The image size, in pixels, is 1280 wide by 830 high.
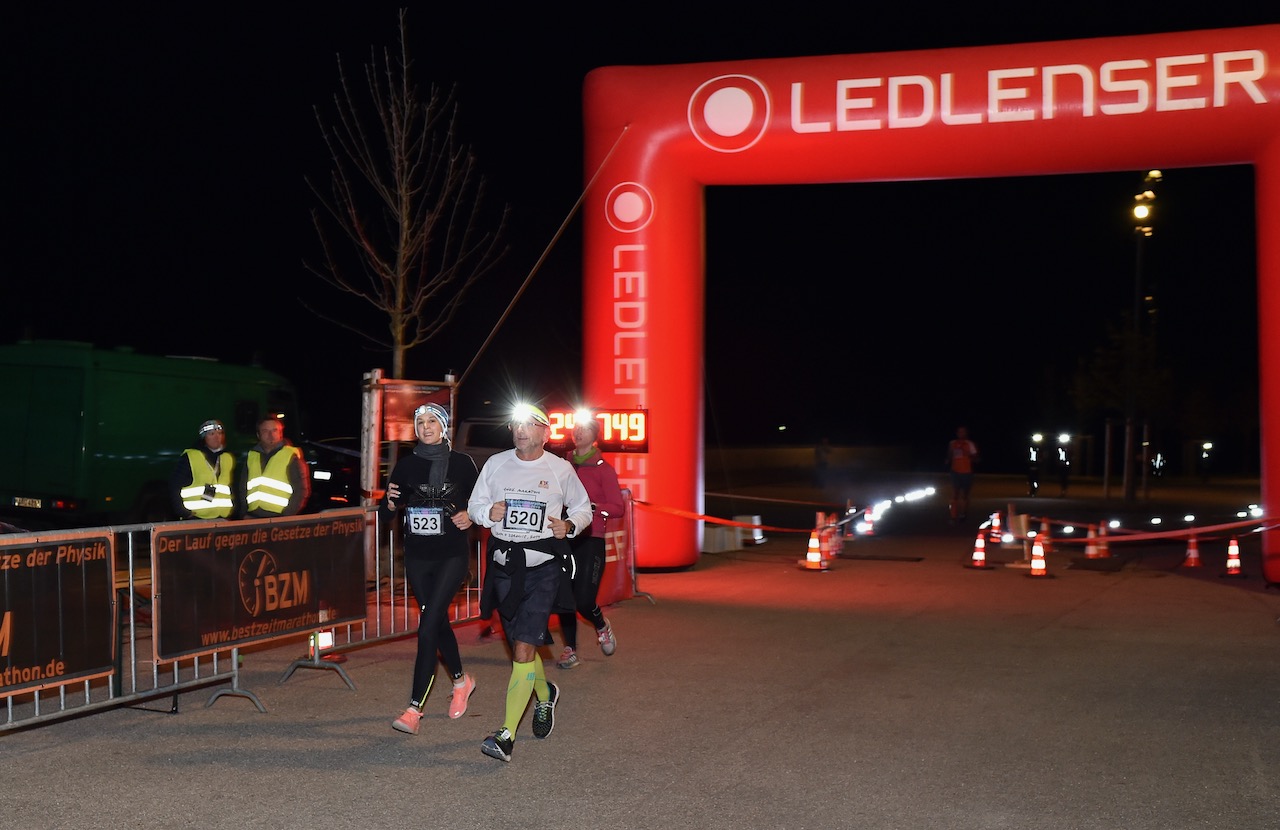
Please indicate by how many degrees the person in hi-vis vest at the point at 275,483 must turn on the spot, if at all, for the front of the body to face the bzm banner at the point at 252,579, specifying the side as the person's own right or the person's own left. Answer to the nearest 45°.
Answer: approximately 45° to the person's own left

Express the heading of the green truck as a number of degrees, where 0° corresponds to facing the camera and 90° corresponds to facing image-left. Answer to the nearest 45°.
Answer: approximately 225°

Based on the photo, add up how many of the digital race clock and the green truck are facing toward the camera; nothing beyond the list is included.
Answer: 1

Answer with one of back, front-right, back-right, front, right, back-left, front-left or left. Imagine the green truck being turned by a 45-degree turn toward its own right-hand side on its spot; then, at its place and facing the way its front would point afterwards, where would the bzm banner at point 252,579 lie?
right

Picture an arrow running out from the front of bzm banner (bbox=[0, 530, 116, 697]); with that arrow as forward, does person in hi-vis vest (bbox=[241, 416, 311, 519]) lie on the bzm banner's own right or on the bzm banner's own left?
on the bzm banner's own left

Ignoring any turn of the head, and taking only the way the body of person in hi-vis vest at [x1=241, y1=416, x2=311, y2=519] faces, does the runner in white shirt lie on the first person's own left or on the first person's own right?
on the first person's own left

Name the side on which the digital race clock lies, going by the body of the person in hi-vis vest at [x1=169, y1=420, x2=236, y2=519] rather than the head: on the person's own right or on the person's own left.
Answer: on the person's own left

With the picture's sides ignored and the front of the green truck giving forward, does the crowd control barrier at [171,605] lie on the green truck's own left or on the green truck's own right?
on the green truck's own right

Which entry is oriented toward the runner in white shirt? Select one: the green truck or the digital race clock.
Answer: the digital race clock
